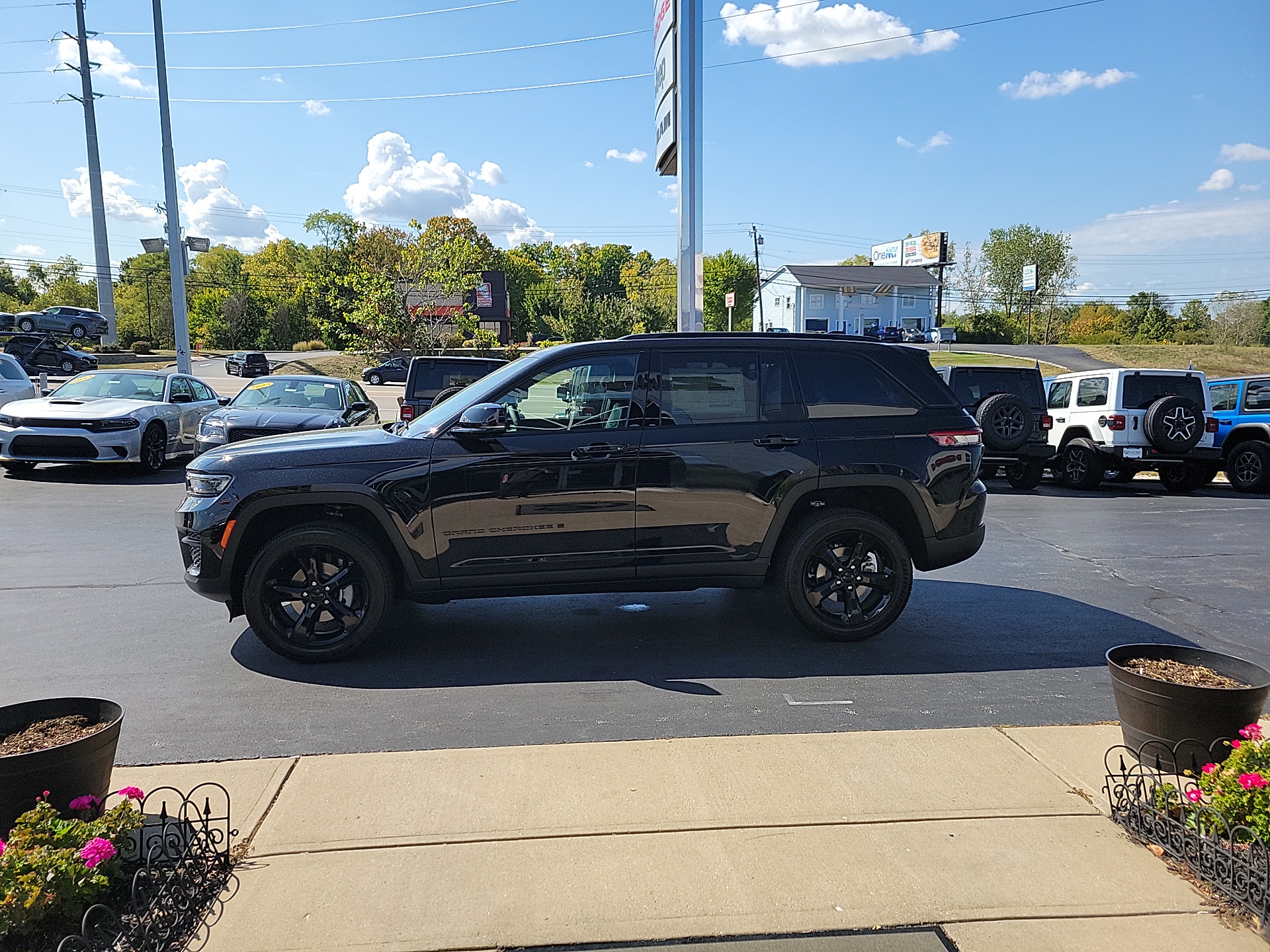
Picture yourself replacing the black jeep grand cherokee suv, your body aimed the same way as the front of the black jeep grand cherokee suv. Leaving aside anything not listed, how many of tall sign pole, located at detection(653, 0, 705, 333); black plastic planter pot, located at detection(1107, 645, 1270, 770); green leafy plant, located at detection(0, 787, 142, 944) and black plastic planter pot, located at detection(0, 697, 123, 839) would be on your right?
1

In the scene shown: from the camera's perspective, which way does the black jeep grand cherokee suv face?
to the viewer's left

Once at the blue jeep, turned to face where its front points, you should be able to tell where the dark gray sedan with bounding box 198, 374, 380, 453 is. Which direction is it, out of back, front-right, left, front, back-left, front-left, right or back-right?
left

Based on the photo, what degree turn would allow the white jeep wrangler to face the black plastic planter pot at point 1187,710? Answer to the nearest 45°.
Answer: approximately 135° to its left

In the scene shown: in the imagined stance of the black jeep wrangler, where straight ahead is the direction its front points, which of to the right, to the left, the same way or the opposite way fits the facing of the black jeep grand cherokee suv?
to the left

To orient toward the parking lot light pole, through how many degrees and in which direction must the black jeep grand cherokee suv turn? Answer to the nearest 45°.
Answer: approximately 45° to its right

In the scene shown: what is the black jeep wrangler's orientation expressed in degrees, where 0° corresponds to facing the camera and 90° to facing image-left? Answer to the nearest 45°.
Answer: approximately 135°

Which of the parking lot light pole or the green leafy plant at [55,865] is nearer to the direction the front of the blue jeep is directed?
the parking lot light pole

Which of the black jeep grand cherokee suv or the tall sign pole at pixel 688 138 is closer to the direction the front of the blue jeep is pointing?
the tall sign pole

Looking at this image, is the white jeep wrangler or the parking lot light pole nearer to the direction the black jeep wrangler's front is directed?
the parking lot light pole

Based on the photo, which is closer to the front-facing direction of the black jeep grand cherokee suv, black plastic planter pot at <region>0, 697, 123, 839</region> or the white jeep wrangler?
the black plastic planter pot

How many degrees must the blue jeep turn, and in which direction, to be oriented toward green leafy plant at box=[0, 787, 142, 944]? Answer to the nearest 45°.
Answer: approximately 135° to its left

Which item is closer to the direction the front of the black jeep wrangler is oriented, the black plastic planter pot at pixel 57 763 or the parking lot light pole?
the parking lot light pole

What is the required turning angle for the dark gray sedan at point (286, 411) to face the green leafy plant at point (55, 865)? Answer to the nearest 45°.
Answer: approximately 45° to its left

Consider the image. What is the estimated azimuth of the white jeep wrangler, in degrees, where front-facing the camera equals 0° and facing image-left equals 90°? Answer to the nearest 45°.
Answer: approximately 135°

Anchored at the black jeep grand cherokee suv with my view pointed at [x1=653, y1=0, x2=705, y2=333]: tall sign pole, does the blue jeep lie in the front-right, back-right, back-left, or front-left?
front-right
